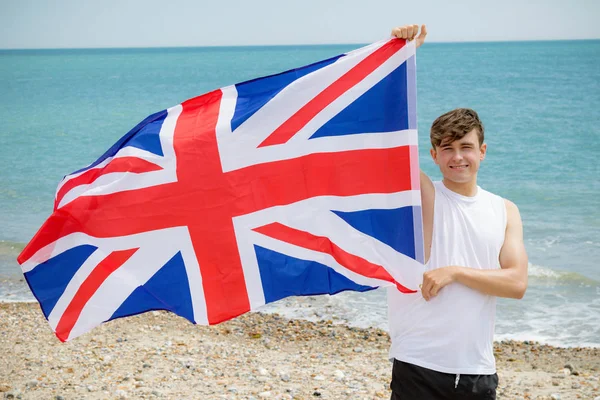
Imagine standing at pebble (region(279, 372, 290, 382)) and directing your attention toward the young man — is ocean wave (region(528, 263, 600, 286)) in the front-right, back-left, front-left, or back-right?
back-left

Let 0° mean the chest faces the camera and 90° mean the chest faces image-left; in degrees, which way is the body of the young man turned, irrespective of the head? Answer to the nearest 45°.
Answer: approximately 0°

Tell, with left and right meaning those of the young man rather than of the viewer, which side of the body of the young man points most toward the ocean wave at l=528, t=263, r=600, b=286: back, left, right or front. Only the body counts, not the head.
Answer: back

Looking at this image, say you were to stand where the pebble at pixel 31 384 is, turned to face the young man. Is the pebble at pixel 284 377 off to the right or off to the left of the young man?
left

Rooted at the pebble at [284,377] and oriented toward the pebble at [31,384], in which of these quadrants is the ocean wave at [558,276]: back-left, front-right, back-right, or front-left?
back-right

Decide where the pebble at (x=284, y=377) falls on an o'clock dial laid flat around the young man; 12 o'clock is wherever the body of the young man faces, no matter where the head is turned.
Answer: The pebble is roughly at 5 o'clock from the young man.

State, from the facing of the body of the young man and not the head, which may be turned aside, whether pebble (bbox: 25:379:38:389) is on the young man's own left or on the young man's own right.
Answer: on the young man's own right
